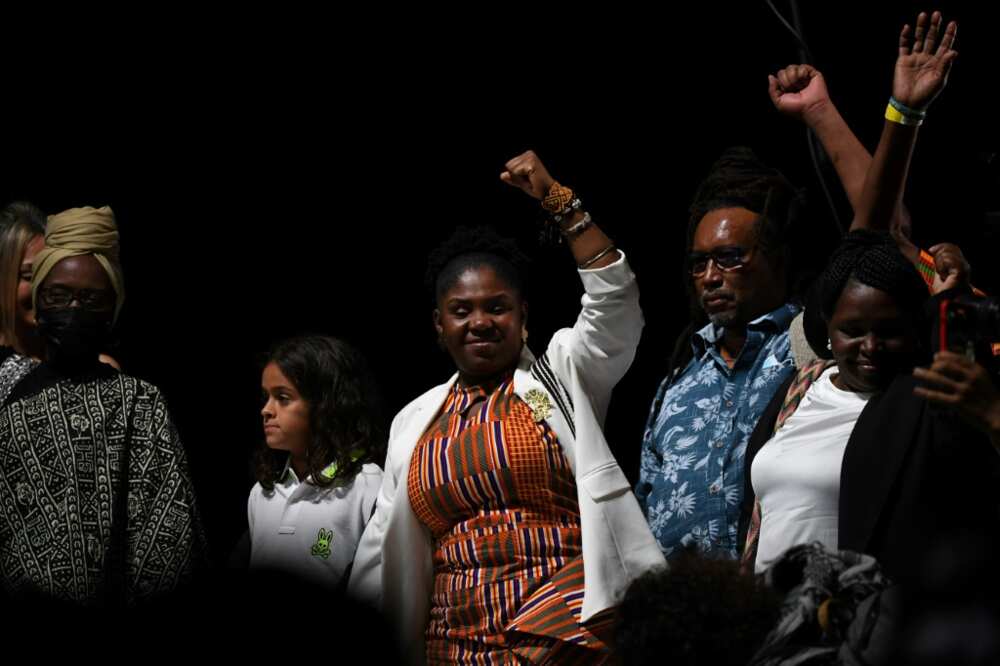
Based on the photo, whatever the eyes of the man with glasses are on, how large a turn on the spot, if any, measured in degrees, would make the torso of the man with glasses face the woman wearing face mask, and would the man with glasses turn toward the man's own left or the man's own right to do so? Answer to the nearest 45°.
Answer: approximately 45° to the man's own right

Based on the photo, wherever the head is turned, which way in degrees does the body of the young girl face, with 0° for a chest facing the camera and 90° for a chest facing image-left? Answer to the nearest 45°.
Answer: approximately 45°

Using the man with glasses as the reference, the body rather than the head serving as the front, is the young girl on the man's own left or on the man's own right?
on the man's own right

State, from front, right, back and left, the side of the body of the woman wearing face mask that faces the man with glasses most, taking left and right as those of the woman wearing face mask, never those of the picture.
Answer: left

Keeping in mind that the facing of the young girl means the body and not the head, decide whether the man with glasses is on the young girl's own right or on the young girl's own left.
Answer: on the young girl's own left

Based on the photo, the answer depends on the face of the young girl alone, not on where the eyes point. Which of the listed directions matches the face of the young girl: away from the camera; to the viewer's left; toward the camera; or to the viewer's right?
to the viewer's left

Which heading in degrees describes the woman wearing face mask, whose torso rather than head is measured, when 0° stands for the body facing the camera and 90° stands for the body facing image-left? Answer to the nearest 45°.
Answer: approximately 0°

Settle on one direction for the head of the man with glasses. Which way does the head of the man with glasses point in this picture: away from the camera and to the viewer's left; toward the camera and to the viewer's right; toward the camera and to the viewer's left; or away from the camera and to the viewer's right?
toward the camera and to the viewer's left

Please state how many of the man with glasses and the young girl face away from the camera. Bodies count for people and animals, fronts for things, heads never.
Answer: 0
